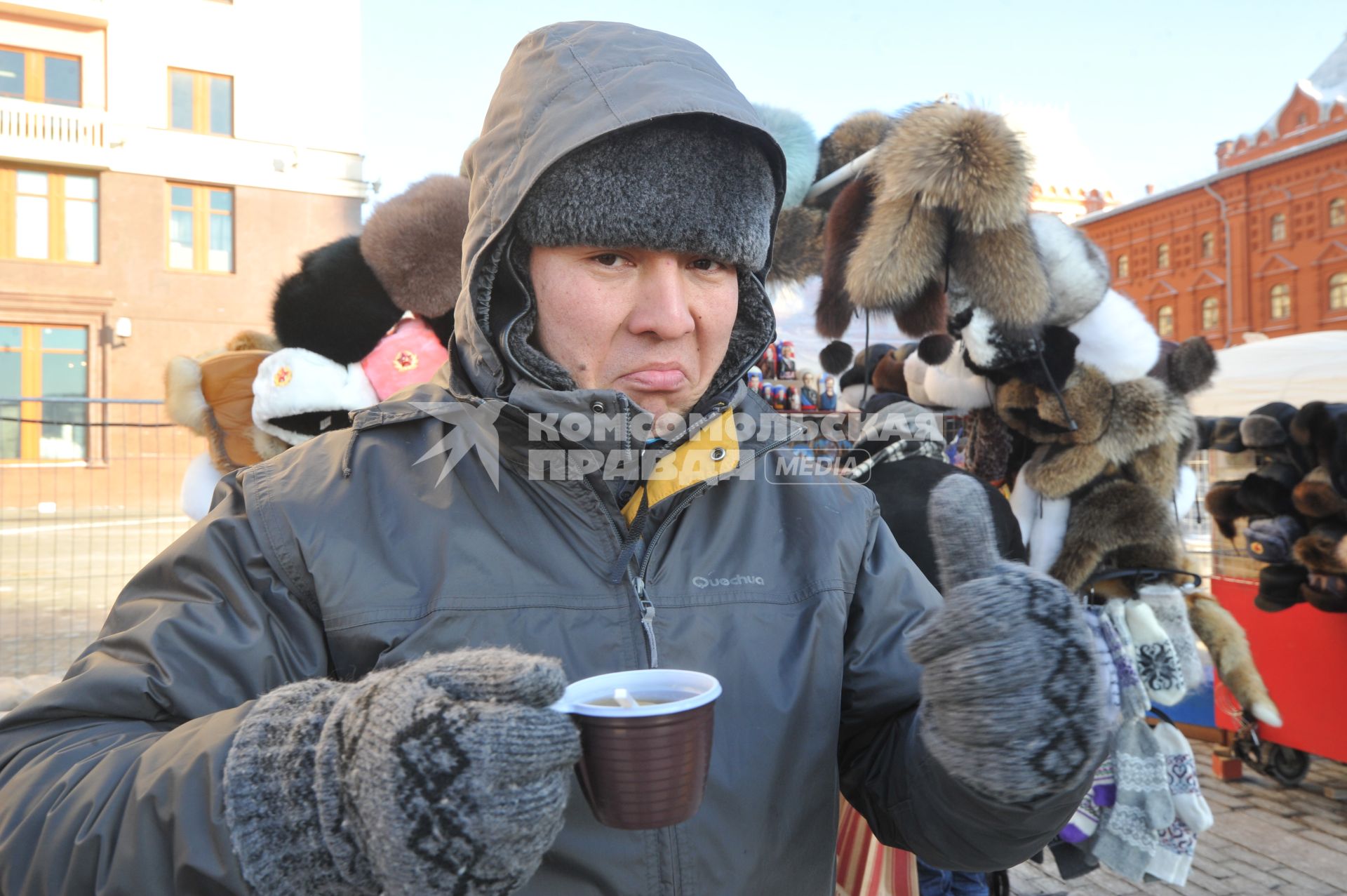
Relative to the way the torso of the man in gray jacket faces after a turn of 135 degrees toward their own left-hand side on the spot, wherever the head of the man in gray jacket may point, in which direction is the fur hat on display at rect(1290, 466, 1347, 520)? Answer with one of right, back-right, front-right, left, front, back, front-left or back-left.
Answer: front

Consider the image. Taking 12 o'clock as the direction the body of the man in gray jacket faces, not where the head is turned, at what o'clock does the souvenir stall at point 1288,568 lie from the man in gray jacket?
The souvenir stall is roughly at 8 o'clock from the man in gray jacket.

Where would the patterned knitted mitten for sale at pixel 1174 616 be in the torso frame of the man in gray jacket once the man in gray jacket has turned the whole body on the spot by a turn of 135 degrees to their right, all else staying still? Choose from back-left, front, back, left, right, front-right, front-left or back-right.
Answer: right

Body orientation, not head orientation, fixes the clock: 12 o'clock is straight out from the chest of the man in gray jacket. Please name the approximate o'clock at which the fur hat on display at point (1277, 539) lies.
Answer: The fur hat on display is roughly at 8 o'clock from the man in gray jacket.

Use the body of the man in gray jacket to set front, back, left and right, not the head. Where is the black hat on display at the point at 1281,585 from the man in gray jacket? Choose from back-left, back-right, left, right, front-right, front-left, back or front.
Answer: back-left

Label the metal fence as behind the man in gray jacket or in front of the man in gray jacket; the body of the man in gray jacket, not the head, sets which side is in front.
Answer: behind

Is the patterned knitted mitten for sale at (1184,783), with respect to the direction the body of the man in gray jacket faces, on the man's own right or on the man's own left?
on the man's own left

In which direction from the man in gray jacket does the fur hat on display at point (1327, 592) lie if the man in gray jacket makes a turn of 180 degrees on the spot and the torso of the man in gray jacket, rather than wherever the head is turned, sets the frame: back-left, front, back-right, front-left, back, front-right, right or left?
front-right

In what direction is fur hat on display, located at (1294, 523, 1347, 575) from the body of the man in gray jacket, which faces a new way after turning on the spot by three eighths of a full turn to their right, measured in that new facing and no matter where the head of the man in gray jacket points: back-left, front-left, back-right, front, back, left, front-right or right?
right

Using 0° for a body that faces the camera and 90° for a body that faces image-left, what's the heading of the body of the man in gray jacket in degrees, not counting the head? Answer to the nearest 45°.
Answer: approximately 0°
